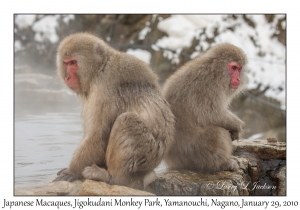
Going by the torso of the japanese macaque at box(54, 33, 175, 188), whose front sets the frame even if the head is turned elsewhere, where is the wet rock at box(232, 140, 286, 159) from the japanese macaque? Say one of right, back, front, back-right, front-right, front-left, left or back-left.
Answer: back-right

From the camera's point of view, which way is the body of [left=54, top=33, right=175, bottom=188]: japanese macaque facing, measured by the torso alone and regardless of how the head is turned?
to the viewer's left

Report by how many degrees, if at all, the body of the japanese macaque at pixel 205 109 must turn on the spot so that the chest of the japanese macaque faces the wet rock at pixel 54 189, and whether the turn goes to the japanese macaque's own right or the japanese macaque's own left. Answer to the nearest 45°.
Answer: approximately 135° to the japanese macaque's own right

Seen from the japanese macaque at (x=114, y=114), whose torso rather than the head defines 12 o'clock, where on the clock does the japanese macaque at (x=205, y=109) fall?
the japanese macaque at (x=205, y=109) is roughly at 5 o'clock from the japanese macaque at (x=114, y=114).

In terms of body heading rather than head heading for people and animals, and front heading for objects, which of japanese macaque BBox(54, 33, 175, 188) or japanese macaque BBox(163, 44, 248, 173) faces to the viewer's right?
japanese macaque BBox(163, 44, 248, 173)

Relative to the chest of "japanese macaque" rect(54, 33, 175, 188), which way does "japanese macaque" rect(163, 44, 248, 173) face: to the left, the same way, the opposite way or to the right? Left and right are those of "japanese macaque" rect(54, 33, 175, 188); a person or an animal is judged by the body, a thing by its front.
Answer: the opposite way

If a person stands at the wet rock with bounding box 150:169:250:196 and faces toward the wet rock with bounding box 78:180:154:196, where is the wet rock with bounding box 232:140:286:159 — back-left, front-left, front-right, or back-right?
back-right

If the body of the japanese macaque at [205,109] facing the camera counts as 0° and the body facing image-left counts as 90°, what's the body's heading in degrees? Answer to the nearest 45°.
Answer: approximately 270°

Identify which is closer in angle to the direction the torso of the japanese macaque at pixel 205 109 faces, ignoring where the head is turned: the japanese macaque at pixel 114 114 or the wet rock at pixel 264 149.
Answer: the wet rock

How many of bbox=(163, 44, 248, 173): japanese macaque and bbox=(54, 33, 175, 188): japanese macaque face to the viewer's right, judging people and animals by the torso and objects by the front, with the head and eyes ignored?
1

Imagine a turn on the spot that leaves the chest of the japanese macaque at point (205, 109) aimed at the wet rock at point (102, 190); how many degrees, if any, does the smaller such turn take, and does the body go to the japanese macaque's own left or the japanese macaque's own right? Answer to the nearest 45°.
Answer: approximately 135° to the japanese macaque's own right
